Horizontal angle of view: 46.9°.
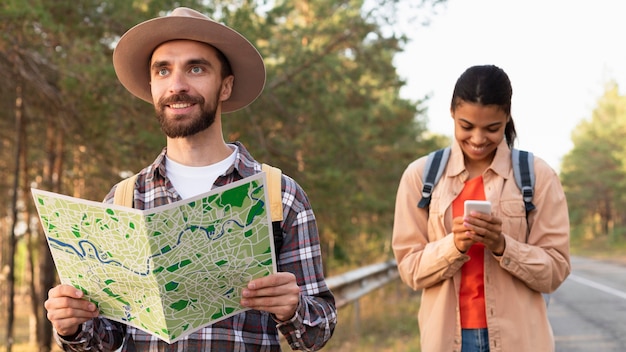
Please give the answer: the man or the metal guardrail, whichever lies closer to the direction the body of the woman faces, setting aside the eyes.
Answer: the man

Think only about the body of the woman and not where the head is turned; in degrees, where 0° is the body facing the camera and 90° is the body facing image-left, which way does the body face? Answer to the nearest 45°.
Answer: approximately 0°

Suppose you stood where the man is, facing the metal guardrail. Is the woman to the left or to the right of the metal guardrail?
right

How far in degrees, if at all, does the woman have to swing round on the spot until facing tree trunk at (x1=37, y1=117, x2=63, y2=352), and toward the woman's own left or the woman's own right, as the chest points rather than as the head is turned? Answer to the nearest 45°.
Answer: approximately 135° to the woman's own right

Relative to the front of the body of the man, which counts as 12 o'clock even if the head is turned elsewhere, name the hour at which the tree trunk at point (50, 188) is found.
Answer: The tree trunk is roughly at 4 o'clock from the man.

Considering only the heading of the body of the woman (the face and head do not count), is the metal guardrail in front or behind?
behind
